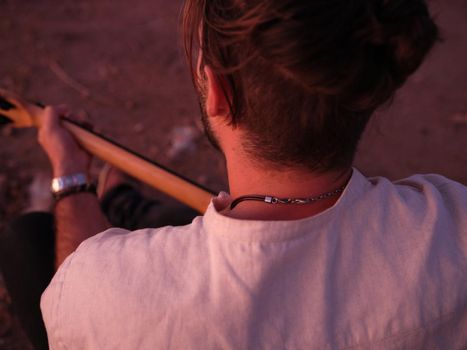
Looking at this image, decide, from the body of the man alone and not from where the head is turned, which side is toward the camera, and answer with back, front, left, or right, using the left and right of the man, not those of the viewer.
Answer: back
